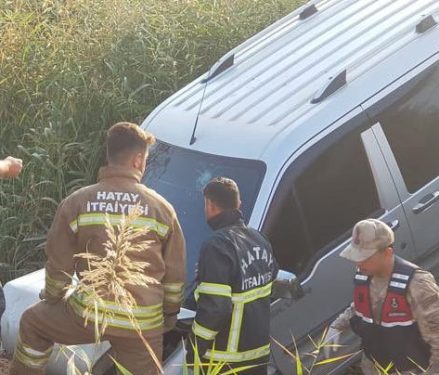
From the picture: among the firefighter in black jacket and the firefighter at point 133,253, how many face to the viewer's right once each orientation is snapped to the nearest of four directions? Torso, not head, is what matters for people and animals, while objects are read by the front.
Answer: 0

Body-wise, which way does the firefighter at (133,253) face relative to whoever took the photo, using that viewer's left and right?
facing away from the viewer

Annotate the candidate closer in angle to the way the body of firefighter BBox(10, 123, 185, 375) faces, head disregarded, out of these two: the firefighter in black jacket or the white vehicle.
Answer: the white vehicle

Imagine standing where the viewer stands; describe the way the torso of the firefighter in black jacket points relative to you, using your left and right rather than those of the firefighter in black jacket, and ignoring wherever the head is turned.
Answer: facing away from the viewer and to the left of the viewer

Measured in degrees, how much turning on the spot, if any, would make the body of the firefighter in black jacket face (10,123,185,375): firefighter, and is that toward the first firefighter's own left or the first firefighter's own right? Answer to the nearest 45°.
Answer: approximately 45° to the first firefighter's own left

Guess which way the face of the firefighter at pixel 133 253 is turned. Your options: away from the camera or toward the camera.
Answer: away from the camera

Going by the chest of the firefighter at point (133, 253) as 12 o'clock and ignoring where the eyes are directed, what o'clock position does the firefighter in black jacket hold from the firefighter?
The firefighter in black jacket is roughly at 2 o'clock from the firefighter.

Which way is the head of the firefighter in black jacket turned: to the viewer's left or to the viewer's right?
to the viewer's left
